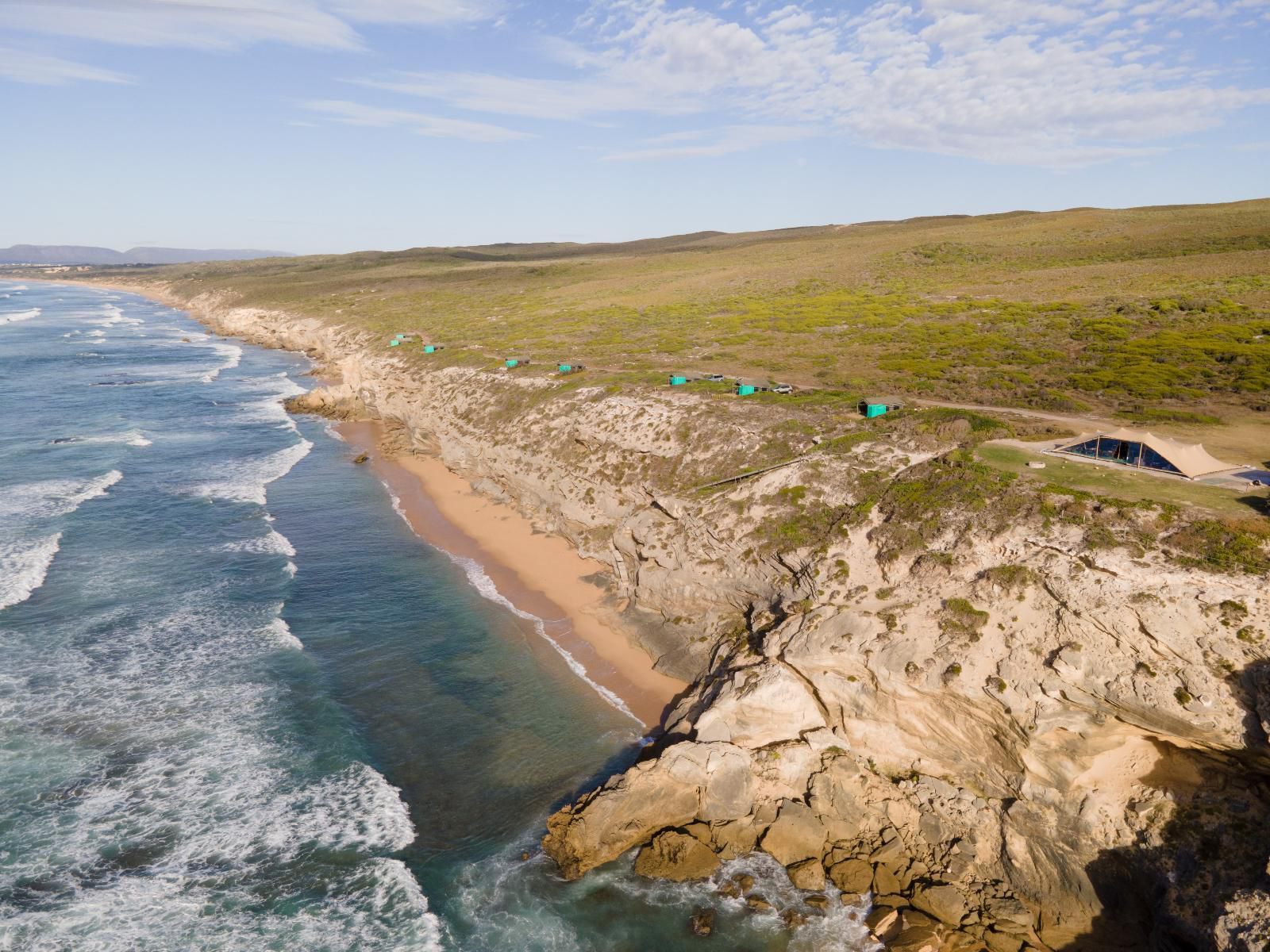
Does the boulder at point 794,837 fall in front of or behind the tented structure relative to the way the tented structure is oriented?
in front

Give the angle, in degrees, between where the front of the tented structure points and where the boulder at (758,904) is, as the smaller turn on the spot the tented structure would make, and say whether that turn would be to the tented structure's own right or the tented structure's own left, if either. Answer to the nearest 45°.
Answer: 0° — it already faces it

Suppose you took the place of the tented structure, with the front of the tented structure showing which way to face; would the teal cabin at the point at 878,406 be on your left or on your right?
on your right

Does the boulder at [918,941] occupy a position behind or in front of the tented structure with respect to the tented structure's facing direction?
in front

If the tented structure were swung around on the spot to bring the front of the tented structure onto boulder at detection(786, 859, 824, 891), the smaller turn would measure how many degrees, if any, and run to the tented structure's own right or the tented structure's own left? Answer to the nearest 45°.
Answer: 0° — it already faces it

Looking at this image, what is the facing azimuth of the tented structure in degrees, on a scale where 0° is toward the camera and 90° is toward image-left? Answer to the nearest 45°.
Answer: approximately 45°

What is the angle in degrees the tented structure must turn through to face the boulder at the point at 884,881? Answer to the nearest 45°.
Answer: approximately 45° to its left

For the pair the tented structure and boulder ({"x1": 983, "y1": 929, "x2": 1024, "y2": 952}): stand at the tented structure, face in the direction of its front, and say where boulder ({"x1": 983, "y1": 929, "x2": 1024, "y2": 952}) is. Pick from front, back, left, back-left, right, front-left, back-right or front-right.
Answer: front-left

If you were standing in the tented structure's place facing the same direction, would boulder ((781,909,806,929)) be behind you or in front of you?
in front
